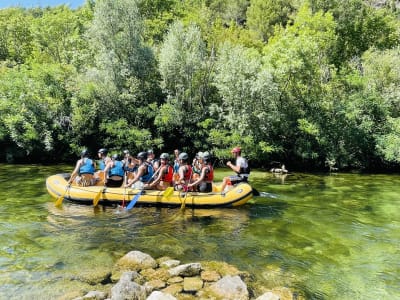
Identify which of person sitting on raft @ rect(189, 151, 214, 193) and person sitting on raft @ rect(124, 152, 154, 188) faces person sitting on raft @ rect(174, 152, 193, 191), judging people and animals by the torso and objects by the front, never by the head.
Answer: person sitting on raft @ rect(189, 151, 214, 193)

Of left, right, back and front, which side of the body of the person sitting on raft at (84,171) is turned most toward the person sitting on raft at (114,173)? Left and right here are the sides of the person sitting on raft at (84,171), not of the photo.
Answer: back

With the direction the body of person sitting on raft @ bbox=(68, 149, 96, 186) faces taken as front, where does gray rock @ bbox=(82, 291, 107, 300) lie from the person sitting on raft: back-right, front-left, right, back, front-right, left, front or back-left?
back-left

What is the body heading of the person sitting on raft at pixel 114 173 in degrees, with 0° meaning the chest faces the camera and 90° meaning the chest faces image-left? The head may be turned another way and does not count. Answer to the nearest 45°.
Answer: approximately 135°

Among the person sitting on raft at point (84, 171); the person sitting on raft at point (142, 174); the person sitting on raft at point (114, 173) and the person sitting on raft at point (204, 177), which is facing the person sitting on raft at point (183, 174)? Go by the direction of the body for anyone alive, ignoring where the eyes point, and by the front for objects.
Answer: the person sitting on raft at point (204, 177)

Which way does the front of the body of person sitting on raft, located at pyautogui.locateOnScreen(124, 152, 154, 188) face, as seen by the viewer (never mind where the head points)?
to the viewer's left

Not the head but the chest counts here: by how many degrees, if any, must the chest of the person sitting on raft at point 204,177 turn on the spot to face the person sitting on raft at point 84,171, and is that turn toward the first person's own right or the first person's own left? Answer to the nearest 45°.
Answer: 0° — they already face them

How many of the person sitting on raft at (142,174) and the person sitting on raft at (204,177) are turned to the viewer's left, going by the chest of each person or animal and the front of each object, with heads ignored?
2

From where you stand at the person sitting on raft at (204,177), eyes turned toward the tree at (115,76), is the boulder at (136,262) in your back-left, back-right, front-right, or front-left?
back-left

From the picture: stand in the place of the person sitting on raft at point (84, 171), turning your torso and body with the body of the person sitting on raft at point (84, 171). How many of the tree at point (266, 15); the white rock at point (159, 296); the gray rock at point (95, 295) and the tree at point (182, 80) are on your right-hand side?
2

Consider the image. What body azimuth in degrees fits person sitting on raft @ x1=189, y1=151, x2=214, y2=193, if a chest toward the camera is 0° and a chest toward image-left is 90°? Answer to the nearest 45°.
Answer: approximately 90°

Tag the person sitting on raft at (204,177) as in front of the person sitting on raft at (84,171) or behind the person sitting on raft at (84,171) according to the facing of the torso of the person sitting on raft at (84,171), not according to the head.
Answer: behind

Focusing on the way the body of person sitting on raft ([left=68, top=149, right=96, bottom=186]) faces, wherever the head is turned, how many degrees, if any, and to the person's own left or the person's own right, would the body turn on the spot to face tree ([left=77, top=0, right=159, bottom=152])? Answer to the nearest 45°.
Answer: approximately 45° to the person's own right
